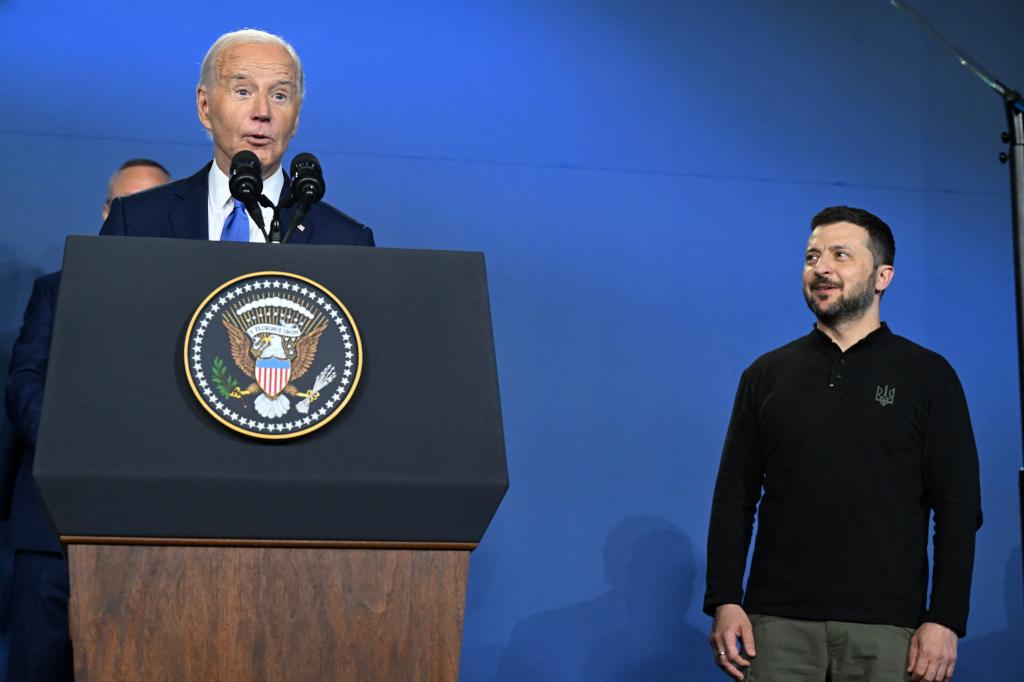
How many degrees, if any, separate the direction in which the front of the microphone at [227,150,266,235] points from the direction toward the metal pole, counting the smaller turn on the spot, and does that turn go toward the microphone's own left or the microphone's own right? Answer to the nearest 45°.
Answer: approximately 45° to the microphone's own right

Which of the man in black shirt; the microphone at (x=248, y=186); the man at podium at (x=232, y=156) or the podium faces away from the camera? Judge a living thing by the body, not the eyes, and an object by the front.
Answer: the microphone

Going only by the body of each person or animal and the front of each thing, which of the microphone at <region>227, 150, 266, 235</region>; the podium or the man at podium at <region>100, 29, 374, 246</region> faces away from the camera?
the microphone

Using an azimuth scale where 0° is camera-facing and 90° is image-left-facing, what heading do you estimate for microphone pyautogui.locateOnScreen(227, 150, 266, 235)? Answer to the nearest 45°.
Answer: approximately 180°

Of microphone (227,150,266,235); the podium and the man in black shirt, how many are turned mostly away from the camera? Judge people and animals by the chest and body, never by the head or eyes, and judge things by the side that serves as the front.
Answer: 1

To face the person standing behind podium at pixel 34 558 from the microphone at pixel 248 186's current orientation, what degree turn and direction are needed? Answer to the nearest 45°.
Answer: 0° — it already faces them

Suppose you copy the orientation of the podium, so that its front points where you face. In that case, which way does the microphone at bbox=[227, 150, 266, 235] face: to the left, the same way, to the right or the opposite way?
the opposite way

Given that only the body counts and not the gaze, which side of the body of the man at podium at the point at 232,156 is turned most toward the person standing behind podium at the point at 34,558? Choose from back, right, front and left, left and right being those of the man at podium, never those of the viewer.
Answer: back

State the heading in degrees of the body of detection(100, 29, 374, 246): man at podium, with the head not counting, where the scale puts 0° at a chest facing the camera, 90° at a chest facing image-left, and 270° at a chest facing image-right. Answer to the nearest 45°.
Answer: approximately 0°
